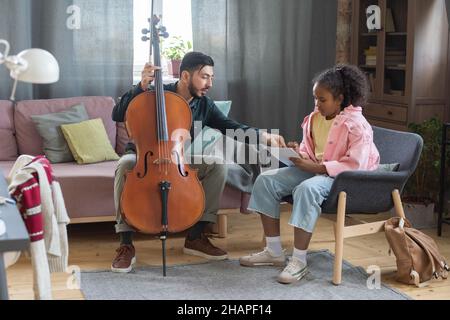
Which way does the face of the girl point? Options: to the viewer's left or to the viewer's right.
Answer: to the viewer's left

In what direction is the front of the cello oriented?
toward the camera

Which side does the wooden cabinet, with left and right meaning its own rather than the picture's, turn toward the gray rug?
front

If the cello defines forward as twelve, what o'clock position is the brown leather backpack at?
The brown leather backpack is roughly at 9 o'clock from the cello.

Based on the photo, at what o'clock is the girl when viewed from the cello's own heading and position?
The girl is roughly at 9 o'clock from the cello.

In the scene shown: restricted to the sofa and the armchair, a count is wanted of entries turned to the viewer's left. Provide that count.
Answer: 1

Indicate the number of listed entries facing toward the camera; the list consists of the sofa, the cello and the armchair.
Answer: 2

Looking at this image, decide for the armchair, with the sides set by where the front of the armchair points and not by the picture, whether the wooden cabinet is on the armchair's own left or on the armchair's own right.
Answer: on the armchair's own right

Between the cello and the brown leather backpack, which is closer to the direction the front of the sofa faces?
the cello

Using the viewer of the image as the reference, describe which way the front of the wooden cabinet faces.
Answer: facing the viewer and to the left of the viewer

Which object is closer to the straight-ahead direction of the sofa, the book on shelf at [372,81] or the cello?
the cello

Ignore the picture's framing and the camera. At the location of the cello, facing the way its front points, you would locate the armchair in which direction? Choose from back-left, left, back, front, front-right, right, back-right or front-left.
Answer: left

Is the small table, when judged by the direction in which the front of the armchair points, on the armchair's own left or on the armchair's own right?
on the armchair's own left

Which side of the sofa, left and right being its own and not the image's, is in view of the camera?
front

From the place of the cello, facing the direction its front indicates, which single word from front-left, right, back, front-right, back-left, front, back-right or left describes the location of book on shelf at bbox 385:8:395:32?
back-left

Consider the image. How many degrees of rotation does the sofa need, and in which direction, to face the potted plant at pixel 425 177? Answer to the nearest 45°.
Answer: approximately 90° to its left
